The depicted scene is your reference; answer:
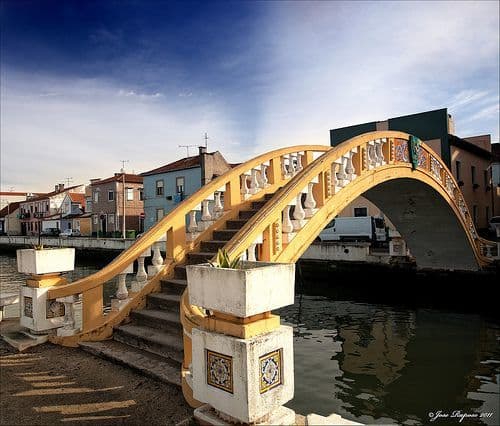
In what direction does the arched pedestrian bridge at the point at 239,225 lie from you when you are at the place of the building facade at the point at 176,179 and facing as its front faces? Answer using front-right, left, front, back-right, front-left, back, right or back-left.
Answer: front-left

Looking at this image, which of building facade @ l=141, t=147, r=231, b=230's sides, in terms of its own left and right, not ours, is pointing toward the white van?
left

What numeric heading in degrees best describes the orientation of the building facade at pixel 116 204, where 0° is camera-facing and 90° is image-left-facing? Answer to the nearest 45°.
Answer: approximately 45°

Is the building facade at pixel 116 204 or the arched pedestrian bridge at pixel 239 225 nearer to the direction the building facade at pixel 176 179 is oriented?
the arched pedestrian bridge

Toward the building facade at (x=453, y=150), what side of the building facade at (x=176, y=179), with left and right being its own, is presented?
left

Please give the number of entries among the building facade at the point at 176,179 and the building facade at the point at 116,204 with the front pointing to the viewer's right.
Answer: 0

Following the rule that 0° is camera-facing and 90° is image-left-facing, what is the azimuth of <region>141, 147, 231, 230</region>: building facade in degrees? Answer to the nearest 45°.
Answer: approximately 45°

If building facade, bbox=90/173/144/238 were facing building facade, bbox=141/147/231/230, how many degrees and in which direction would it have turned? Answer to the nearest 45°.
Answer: approximately 90° to its left

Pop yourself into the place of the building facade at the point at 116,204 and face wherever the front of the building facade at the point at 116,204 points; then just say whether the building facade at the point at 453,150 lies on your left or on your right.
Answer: on your left

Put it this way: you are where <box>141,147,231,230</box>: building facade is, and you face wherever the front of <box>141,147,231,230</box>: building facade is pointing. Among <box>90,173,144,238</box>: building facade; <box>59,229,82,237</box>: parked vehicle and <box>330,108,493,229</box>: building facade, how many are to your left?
1

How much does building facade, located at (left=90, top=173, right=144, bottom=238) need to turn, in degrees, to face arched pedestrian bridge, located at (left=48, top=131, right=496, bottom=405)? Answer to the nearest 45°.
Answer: approximately 45° to its left
